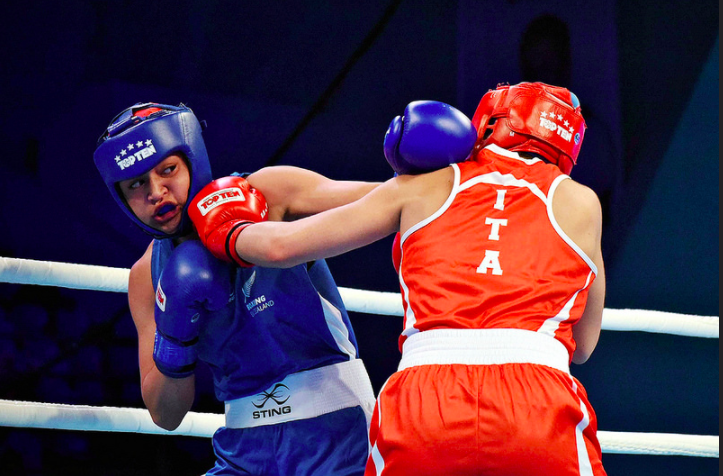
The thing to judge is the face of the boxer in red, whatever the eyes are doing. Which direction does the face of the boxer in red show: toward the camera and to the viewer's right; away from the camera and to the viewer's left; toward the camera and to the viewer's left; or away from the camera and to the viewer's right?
away from the camera and to the viewer's left

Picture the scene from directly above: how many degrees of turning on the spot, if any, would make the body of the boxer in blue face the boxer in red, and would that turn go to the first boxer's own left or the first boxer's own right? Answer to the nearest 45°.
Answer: approximately 90° to the first boxer's own left

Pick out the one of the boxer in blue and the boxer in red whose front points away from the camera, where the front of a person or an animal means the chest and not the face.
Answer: the boxer in red

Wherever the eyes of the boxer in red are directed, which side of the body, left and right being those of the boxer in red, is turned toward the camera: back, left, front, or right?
back

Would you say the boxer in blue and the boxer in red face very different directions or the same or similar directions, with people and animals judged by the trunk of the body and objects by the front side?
very different directions

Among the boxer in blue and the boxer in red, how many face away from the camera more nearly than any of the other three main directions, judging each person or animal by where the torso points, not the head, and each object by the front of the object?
1
